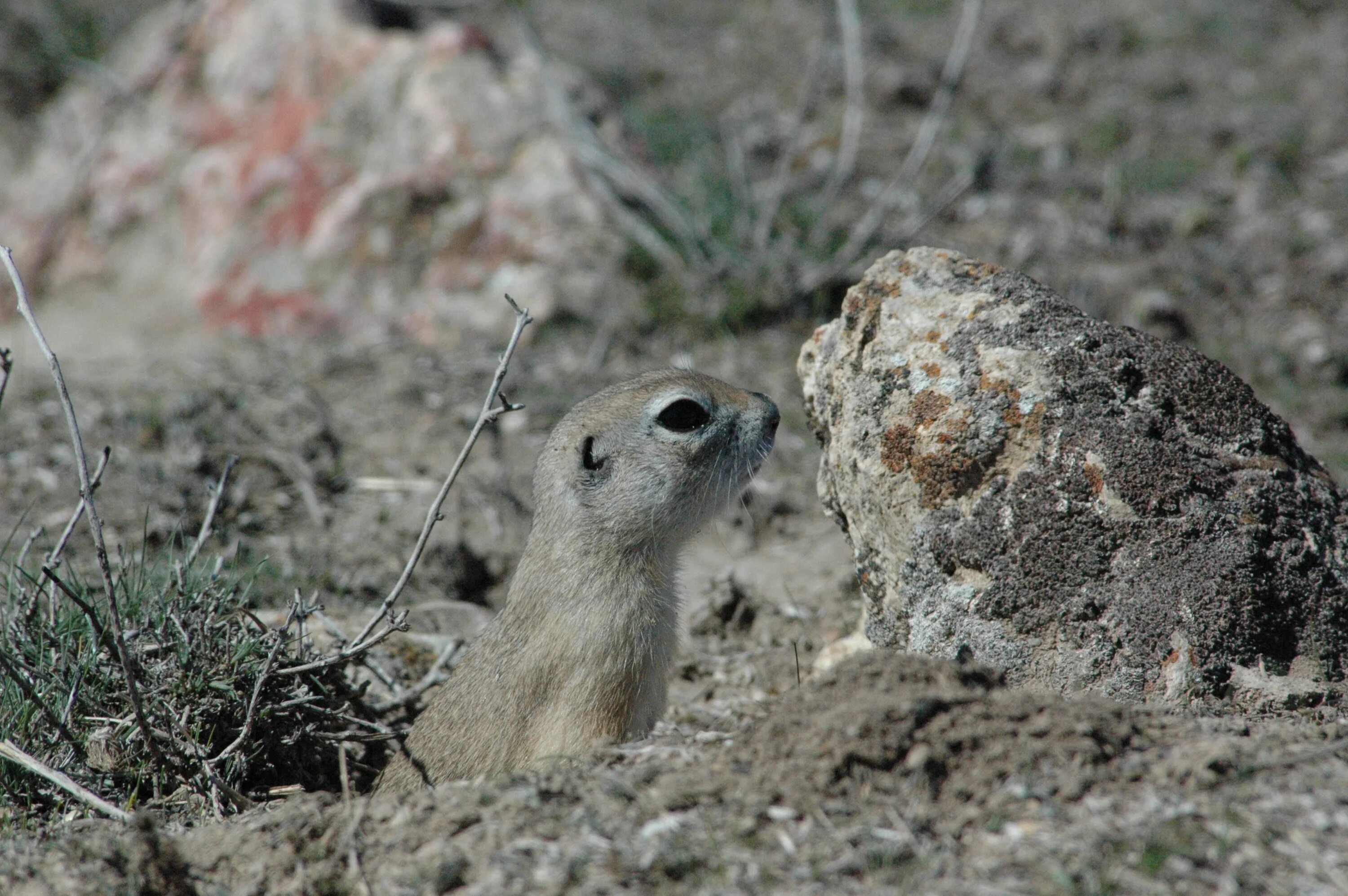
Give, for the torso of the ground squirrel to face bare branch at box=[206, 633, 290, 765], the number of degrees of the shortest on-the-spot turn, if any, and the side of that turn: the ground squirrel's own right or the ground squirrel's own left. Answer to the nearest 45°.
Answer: approximately 135° to the ground squirrel's own right

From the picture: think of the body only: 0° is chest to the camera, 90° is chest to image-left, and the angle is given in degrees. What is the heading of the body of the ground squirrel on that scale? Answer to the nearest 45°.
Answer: approximately 270°

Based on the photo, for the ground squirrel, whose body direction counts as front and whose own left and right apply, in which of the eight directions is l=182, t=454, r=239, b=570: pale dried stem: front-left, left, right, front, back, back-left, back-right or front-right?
back

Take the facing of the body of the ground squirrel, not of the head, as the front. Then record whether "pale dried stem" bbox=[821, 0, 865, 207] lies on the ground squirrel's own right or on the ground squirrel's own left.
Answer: on the ground squirrel's own left

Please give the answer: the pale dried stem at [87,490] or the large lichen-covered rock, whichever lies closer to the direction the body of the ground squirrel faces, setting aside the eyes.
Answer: the large lichen-covered rock

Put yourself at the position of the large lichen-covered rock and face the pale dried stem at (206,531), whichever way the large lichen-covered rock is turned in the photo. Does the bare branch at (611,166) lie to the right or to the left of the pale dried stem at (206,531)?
right

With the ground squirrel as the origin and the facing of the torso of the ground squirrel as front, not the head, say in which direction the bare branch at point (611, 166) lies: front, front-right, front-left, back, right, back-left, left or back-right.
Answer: left

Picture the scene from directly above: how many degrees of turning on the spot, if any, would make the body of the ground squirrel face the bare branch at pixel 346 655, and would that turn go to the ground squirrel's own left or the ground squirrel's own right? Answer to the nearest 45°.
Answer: approximately 135° to the ground squirrel's own right

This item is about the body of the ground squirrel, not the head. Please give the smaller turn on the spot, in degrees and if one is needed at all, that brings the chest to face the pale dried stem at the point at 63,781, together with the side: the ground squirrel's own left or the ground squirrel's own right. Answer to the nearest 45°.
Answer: approximately 135° to the ground squirrel's own right

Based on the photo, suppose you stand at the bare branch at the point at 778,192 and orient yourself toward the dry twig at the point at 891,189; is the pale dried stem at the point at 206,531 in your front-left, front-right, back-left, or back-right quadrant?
back-right
